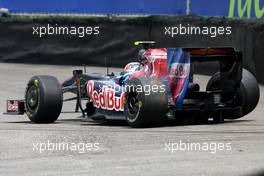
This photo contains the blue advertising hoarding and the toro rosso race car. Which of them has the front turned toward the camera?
the blue advertising hoarding

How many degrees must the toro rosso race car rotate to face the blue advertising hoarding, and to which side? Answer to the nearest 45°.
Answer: approximately 45° to its right

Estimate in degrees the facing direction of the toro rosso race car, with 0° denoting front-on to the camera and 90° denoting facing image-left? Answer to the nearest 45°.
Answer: approximately 135°

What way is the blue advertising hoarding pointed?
toward the camera

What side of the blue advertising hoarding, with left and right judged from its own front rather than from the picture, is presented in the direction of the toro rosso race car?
front

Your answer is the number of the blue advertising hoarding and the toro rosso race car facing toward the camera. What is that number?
1
